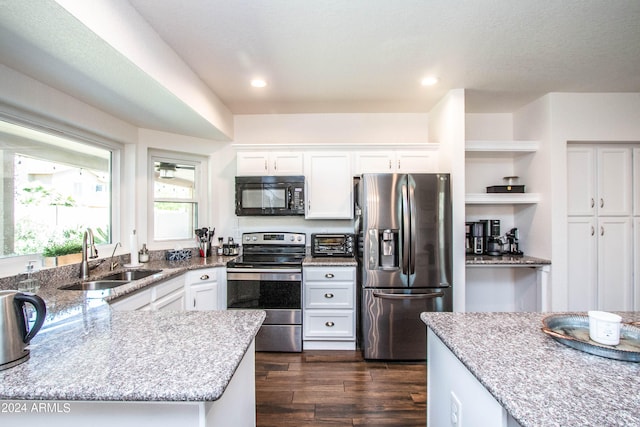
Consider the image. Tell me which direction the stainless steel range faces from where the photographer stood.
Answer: facing the viewer

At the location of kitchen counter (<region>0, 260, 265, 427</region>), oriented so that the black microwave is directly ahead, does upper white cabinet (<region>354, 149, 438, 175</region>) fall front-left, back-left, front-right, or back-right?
front-right

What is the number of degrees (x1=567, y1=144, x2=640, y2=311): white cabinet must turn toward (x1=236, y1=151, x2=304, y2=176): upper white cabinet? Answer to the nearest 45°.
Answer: approximately 45° to its right

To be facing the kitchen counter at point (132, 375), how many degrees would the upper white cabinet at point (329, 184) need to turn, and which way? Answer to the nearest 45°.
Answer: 0° — it already faces it

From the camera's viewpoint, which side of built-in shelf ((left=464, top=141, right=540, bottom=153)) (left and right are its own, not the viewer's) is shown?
front

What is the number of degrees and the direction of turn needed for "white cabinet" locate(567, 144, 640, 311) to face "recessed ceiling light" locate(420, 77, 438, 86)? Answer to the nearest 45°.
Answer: approximately 45° to its right

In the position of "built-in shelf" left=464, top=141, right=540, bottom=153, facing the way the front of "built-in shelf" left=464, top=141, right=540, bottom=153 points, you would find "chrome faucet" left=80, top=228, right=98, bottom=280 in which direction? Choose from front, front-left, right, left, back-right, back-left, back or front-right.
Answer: front-right

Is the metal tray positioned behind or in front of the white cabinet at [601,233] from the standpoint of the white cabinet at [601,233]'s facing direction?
in front

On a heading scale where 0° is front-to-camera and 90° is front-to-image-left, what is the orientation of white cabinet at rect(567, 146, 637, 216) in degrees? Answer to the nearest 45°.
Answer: approximately 0°

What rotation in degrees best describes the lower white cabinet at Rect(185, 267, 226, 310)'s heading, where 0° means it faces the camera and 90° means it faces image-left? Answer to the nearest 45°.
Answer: approximately 0°

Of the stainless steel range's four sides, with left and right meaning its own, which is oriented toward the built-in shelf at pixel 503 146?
left

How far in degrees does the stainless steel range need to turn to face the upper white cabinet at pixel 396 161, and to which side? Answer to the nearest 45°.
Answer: approximately 90° to its left

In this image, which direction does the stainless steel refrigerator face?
toward the camera
